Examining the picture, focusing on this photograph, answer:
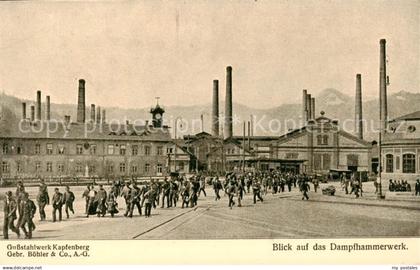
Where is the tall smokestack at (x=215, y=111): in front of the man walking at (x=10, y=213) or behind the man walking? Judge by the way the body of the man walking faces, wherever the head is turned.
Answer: behind

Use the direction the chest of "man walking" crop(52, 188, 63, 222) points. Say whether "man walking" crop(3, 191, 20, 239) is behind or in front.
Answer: in front

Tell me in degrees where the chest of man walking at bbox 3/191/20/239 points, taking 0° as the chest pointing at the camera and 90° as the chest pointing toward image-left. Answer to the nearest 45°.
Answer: approximately 45°

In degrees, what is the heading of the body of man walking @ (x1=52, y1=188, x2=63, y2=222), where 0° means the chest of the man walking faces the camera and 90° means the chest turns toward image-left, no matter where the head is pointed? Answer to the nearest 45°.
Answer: approximately 45°
